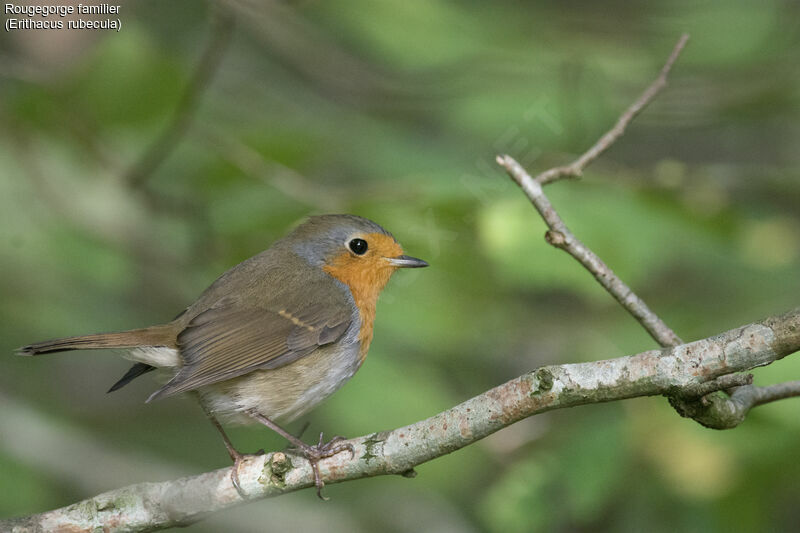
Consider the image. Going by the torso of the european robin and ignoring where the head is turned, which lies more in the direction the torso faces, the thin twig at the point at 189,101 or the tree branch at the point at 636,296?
the tree branch

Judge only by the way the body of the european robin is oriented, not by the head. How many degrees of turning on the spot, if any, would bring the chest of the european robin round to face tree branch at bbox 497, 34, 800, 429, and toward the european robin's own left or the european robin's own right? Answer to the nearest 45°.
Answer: approximately 45° to the european robin's own right

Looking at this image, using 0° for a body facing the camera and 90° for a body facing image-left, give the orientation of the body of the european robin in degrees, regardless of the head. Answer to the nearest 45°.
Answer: approximately 270°
